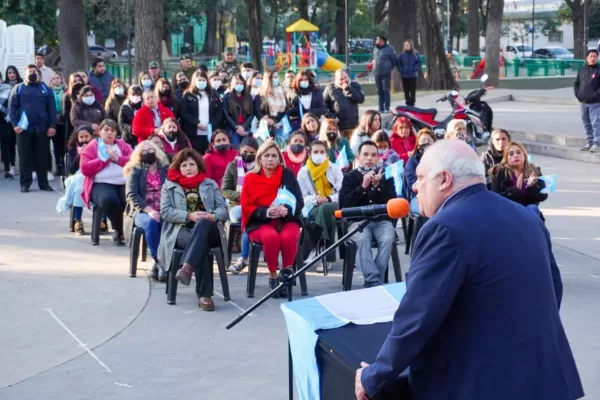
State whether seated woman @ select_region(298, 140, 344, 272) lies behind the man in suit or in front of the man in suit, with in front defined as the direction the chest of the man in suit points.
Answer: in front

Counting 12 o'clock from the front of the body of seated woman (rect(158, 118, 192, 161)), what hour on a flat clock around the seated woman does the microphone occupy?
The microphone is roughly at 12 o'clock from the seated woman.

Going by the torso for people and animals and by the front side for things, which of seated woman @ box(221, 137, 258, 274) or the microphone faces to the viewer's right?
the microphone

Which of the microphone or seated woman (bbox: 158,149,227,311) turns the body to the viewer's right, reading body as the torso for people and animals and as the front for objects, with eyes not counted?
the microphone

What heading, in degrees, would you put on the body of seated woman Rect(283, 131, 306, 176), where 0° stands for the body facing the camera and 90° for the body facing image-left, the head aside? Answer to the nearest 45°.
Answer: approximately 0°

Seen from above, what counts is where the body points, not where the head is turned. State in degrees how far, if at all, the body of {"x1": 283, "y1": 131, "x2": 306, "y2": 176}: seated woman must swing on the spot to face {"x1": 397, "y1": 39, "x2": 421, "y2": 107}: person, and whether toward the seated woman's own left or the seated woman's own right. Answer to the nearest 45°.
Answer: approximately 180°

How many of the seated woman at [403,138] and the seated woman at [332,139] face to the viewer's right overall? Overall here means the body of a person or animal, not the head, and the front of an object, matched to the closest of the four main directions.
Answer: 0

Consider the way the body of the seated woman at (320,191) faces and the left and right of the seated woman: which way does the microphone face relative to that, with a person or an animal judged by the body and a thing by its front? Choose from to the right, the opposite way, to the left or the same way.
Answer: to the left

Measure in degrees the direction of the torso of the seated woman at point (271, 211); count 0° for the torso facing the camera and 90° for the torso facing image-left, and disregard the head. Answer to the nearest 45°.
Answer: approximately 0°
